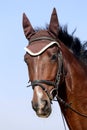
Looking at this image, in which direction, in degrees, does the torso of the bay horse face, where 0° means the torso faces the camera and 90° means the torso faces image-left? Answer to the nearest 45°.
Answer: approximately 45°
